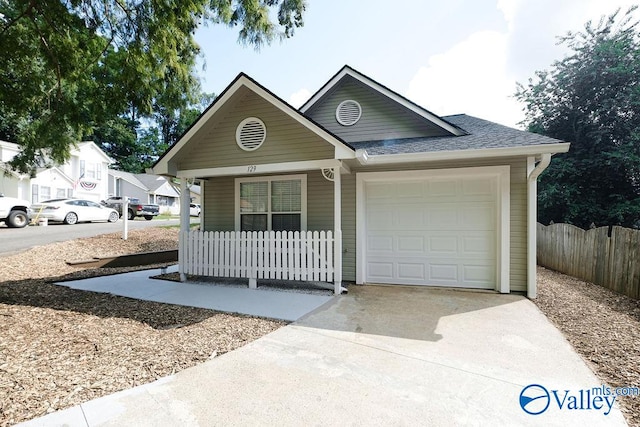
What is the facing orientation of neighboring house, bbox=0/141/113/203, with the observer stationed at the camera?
facing the viewer and to the right of the viewer

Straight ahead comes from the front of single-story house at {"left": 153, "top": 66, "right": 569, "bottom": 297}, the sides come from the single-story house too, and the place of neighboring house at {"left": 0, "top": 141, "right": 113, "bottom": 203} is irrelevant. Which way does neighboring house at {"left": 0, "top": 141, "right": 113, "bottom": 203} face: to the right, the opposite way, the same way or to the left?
to the left

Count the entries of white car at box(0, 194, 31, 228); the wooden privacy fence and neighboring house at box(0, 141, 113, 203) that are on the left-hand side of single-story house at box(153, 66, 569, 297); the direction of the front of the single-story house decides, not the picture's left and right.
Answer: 1

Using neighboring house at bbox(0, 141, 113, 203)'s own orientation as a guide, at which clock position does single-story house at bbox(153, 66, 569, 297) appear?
The single-story house is roughly at 1 o'clock from the neighboring house.

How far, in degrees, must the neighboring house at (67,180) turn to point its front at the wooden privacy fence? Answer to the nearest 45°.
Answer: approximately 45° to its right

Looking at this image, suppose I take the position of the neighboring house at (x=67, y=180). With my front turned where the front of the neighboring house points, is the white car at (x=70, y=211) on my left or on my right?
on my right
